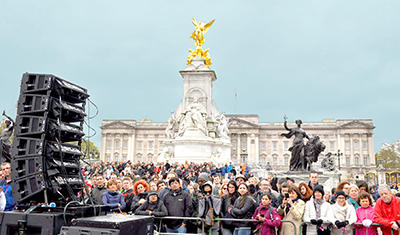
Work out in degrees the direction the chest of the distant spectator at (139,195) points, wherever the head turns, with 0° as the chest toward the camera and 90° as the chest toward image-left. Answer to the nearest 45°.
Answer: approximately 0°

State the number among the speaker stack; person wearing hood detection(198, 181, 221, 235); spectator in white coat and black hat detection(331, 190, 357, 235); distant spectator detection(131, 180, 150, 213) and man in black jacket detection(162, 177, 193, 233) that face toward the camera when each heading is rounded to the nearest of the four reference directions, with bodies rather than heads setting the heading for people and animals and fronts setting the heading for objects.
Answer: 4

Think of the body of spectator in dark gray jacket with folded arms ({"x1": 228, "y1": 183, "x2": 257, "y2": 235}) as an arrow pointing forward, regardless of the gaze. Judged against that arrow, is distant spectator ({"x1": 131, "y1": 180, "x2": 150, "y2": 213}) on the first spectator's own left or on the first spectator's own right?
on the first spectator's own right

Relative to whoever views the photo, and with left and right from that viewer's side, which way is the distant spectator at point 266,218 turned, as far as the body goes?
facing the viewer and to the left of the viewer

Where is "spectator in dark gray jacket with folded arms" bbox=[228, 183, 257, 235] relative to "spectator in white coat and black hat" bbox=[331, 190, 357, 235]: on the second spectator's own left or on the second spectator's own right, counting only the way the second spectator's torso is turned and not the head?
on the second spectator's own right

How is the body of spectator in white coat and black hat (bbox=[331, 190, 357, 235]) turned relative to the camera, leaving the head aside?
toward the camera

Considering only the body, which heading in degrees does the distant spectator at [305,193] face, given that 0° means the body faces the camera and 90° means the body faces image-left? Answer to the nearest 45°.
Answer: approximately 45°

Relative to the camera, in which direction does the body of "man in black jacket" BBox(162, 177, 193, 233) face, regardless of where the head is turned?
toward the camera

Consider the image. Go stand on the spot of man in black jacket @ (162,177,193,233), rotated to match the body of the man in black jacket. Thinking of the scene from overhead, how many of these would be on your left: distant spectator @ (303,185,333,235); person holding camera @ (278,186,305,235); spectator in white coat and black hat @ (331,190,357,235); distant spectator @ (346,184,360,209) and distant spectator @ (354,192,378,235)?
5

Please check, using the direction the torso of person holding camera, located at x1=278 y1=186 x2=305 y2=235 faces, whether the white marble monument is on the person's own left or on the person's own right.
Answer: on the person's own right

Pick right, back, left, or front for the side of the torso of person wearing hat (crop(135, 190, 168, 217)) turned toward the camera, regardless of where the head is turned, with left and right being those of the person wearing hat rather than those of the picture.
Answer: front

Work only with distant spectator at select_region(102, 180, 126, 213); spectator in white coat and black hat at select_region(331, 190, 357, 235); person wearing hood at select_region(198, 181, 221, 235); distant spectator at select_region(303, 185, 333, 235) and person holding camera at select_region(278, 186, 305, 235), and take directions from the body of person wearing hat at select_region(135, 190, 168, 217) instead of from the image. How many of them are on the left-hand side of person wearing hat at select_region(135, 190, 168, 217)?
4

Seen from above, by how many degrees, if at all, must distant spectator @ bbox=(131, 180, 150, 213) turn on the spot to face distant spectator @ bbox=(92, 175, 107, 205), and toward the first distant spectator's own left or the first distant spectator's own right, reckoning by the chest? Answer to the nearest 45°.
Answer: approximately 135° to the first distant spectator's own right

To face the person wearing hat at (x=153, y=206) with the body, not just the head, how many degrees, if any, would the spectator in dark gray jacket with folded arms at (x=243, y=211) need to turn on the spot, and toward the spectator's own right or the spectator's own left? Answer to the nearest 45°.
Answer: approximately 45° to the spectator's own right

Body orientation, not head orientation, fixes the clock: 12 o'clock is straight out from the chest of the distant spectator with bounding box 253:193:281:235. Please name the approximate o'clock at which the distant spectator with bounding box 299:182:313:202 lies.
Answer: the distant spectator with bounding box 299:182:313:202 is roughly at 6 o'clock from the distant spectator with bounding box 253:193:281:235.
